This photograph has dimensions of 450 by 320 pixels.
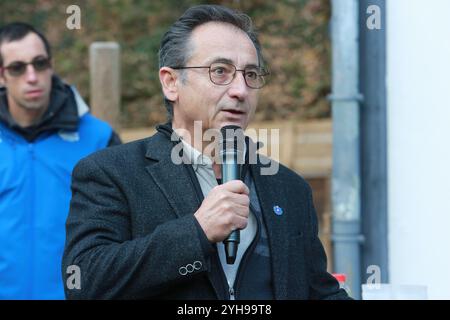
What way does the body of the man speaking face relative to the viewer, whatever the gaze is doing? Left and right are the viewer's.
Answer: facing the viewer and to the right of the viewer

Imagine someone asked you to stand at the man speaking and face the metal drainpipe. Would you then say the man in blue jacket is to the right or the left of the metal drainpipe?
left

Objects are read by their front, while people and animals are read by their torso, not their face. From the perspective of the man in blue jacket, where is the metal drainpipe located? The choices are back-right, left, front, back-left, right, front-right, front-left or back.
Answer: left

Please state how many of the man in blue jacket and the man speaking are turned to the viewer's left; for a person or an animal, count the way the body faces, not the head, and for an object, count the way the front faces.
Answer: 0

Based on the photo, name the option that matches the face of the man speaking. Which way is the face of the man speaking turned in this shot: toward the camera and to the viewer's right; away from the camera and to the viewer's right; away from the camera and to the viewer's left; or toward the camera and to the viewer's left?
toward the camera and to the viewer's right

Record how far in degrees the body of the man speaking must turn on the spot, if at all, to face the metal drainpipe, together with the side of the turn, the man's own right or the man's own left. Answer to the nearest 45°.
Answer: approximately 135° to the man's own left

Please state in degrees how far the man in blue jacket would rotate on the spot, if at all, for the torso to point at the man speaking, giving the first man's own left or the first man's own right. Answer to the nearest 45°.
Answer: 0° — they already face them

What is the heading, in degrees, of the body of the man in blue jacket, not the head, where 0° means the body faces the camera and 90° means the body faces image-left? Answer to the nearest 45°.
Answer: approximately 0°
